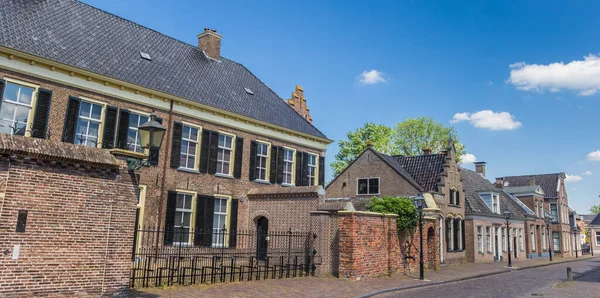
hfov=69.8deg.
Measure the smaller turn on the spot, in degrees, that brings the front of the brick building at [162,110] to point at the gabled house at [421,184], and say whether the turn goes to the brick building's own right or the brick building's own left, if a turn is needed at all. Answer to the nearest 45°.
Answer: approximately 45° to the brick building's own left

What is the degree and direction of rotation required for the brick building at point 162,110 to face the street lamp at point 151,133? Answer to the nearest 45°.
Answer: approximately 45° to its right

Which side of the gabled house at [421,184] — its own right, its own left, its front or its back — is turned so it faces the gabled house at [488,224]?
left

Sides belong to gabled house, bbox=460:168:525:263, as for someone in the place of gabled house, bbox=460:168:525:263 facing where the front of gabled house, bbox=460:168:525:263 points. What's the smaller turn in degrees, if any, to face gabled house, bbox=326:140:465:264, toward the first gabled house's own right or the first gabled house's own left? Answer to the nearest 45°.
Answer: approximately 90° to the first gabled house's own right

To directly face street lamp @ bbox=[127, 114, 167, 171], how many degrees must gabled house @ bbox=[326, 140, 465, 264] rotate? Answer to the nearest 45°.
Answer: approximately 45° to its right

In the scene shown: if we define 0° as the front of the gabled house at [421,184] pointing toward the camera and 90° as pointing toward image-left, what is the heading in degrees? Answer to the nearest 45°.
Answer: approximately 315°

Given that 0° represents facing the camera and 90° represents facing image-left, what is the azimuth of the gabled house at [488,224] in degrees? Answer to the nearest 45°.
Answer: approximately 315°

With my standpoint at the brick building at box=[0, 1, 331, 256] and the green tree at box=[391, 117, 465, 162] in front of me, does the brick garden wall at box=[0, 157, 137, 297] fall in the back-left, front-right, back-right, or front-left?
back-right

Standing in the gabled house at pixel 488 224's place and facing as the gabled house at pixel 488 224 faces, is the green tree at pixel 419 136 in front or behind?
behind

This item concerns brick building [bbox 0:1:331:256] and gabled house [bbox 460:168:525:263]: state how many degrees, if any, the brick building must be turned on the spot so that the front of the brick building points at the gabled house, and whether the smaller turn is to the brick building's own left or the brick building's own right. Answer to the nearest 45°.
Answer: approximately 45° to the brick building's own left
